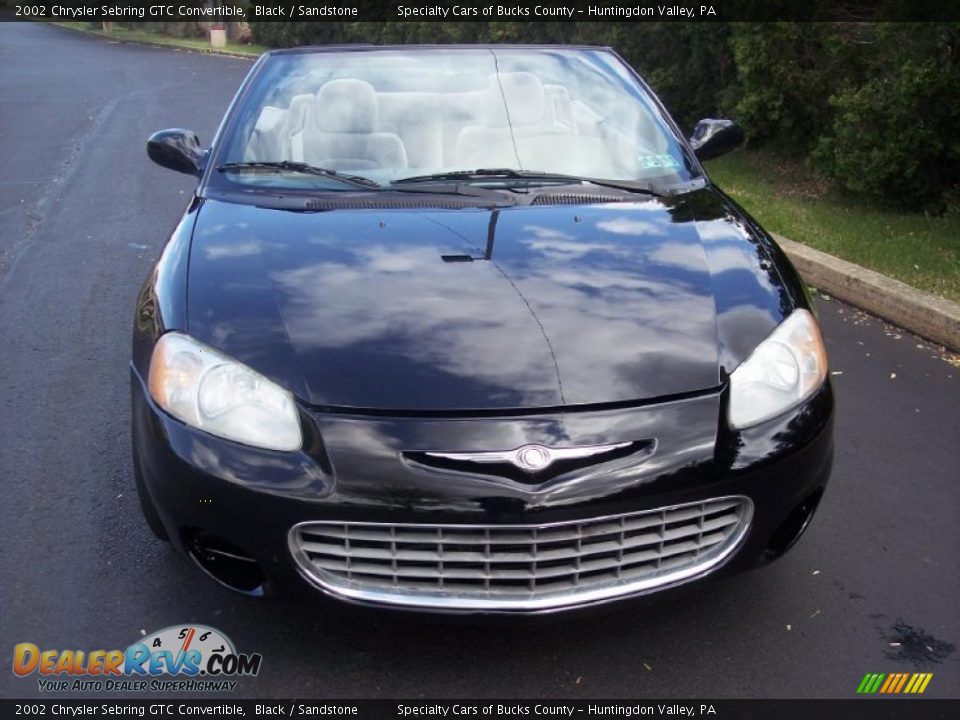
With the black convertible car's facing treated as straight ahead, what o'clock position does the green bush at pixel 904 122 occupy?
The green bush is roughly at 7 o'clock from the black convertible car.

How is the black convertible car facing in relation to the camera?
toward the camera
